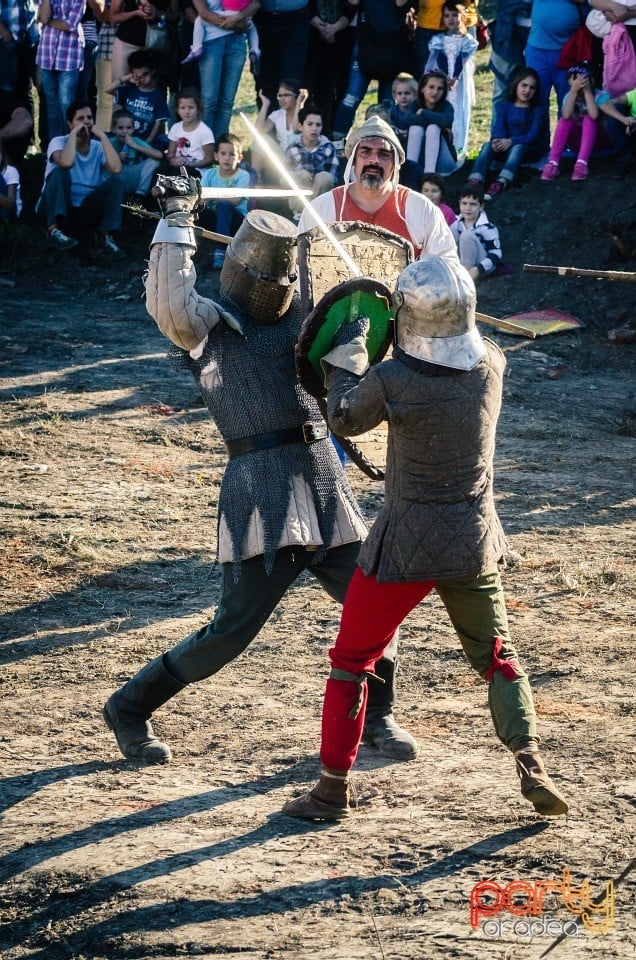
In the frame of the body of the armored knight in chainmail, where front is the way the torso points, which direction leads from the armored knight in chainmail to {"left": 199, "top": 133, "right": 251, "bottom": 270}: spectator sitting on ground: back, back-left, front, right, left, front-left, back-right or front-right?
back-left

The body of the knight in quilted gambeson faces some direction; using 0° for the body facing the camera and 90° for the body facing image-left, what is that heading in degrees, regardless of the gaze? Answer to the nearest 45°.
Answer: approximately 135°

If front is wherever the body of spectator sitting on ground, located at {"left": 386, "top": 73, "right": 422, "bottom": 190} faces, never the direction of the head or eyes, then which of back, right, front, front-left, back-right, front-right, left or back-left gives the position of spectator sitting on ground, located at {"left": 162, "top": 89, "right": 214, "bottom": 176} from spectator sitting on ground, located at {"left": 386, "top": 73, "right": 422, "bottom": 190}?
right

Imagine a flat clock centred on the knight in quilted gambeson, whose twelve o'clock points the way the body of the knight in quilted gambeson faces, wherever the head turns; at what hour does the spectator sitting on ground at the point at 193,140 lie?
The spectator sitting on ground is roughly at 1 o'clock from the knight in quilted gambeson.

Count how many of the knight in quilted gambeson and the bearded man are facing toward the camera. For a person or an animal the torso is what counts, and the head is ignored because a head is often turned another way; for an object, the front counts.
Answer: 1

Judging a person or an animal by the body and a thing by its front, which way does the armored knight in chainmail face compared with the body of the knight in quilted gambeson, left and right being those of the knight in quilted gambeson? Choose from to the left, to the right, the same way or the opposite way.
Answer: the opposite way

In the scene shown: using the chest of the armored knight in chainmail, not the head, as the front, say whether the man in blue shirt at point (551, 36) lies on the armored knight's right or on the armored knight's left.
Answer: on the armored knight's left

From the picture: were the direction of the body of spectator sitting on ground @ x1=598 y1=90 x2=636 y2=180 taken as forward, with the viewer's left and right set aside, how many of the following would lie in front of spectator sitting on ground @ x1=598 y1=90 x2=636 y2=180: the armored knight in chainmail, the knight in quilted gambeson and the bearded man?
3
